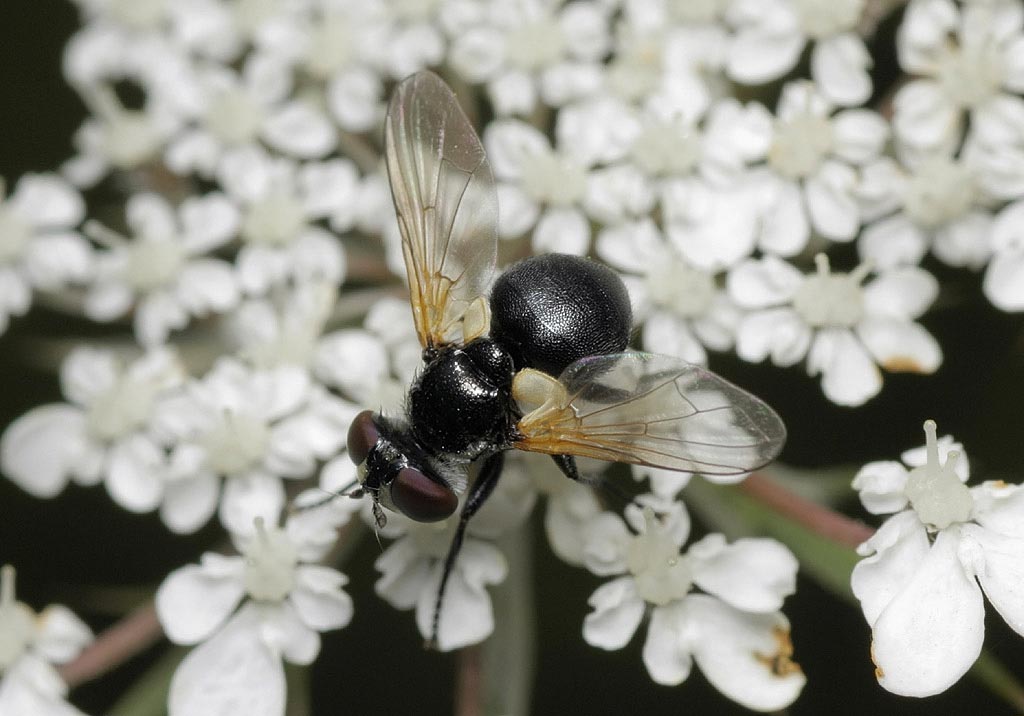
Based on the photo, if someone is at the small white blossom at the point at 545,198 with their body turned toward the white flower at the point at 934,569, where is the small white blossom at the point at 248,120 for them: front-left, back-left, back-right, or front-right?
back-right

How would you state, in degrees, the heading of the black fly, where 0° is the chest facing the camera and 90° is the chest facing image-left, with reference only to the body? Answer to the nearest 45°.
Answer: approximately 45°

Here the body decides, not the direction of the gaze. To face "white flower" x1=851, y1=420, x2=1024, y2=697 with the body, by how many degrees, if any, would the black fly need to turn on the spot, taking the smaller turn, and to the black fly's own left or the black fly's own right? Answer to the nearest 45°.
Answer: approximately 135° to the black fly's own left

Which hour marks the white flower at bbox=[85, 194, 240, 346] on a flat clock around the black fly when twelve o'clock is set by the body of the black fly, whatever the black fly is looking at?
The white flower is roughly at 3 o'clock from the black fly.

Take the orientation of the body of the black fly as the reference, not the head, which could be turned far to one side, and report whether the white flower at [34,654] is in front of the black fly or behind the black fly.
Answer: in front

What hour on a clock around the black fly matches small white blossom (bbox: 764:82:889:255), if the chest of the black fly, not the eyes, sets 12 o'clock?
The small white blossom is roughly at 6 o'clock from the black fly.

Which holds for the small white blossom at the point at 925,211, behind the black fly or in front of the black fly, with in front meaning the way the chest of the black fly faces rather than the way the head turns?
behind

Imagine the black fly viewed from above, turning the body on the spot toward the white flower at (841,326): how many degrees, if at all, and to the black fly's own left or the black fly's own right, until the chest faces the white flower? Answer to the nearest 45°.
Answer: approximately 180°

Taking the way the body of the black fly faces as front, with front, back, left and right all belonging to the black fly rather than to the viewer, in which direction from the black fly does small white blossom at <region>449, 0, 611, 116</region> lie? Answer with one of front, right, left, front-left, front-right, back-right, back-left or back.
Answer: back-right

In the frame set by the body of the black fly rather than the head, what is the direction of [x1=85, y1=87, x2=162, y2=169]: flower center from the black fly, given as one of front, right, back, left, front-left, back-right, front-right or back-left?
right
